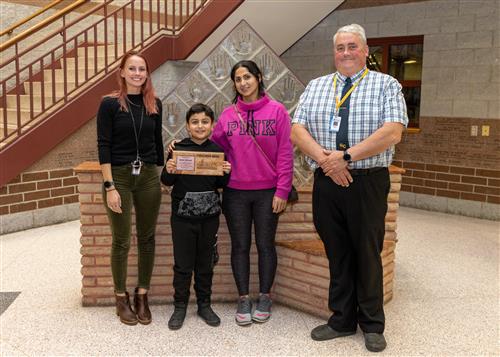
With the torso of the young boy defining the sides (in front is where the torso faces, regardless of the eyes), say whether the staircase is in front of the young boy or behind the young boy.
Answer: behind

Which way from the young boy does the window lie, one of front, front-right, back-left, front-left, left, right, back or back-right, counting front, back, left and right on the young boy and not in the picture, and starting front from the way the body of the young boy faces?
back-left

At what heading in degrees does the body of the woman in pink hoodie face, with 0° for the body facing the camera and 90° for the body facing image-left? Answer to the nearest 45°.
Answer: approximately 0°

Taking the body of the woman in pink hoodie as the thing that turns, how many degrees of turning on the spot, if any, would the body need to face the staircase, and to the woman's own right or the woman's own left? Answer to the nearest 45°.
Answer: approximately 135° to the woman's own right

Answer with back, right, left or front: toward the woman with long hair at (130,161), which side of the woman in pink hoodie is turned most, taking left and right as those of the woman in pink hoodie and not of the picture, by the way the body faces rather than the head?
right
